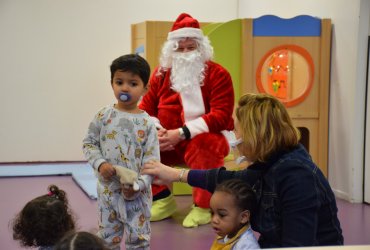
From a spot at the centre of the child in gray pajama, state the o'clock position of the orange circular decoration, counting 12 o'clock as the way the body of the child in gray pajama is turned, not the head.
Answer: The orange circular decoration is roughly at 7 o'clock from the child in gray pajama.

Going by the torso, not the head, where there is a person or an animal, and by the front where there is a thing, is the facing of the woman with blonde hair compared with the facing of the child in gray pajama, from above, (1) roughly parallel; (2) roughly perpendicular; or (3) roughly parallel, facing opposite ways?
roughly perpendicular

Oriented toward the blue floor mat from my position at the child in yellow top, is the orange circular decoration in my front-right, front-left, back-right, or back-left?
front-right

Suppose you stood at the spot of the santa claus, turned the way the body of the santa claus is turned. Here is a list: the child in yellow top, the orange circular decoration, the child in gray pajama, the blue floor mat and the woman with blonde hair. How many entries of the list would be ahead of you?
3

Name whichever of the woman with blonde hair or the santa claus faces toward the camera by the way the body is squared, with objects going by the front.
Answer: the santa claus

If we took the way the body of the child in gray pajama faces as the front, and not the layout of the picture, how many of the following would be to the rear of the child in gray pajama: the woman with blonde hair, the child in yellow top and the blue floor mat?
1

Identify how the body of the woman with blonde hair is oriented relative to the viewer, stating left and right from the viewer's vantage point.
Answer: facing to the left of the viewer

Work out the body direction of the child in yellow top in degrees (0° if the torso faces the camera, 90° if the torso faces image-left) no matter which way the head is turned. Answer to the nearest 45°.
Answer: approximately 45°

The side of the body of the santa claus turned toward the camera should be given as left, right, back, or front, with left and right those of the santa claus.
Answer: front

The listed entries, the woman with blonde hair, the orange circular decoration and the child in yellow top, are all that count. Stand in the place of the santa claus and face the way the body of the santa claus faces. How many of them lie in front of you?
2

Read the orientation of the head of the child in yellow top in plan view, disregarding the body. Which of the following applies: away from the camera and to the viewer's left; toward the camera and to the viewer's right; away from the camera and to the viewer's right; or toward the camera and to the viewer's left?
toward the camera and to the viewer's left

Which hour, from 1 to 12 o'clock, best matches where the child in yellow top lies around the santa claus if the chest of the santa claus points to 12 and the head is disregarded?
The child in yellow top is roughly at 12 o'clock from the santa claus.

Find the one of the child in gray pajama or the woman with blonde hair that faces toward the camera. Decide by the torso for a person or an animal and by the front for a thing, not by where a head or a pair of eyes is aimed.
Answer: the child in gray pajama

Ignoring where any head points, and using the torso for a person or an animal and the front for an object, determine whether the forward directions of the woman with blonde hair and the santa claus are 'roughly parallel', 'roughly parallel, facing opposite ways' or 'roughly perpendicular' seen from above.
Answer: roughly perpendicular
